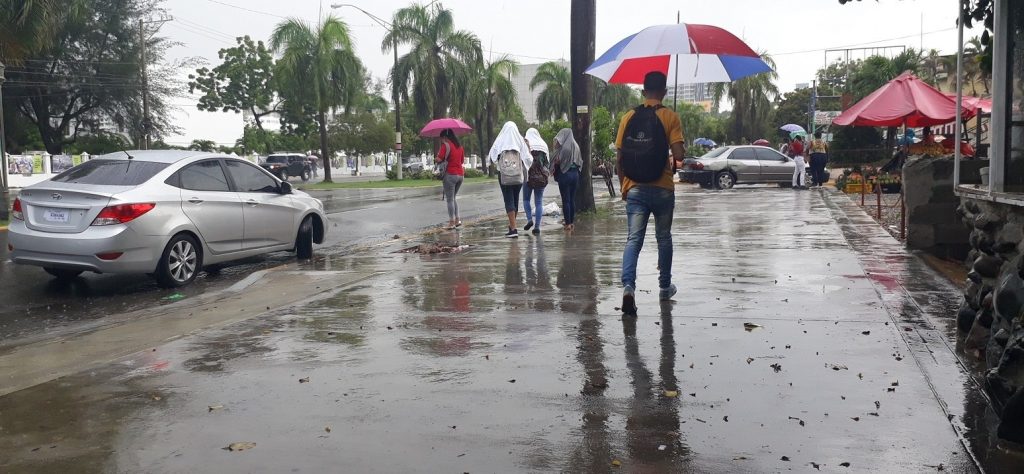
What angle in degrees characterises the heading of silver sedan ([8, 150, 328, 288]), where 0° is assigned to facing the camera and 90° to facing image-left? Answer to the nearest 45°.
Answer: approximately 225°

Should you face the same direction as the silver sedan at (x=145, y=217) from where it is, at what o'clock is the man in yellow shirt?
The man in yellow shirt is roughly at 3 o'clock from the silver sedan.

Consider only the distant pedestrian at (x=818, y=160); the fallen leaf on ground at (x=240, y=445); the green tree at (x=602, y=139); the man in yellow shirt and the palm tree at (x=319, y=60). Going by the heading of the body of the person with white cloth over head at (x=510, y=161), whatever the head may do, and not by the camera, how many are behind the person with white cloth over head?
2

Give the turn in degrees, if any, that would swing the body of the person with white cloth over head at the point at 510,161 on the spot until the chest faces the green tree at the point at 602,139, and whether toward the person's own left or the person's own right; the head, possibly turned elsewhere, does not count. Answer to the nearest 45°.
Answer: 0° — they already face it

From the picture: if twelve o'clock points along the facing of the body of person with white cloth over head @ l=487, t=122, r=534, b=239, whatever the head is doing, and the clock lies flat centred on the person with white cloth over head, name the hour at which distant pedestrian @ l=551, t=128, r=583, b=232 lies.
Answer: The distant pedestrian is roughly at 2 o'clock from the person with white cloth over head.

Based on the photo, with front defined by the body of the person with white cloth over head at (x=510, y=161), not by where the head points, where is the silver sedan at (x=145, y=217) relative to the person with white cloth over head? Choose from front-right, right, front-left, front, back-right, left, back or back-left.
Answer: back-left

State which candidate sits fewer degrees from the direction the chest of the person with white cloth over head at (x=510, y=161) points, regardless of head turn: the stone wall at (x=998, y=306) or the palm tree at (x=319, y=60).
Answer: the palm tree

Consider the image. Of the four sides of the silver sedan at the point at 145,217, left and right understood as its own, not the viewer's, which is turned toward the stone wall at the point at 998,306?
right

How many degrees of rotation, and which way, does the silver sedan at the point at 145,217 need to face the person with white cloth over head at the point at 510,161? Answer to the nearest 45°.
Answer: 0° — it already faces them

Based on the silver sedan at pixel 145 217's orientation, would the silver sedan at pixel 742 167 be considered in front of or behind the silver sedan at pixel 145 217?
in front

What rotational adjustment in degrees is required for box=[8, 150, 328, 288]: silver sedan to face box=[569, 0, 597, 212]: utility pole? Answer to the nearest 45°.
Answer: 0° — it already faces it

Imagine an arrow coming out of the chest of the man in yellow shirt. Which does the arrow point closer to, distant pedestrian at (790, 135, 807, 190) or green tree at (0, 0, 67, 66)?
the distant pedestrian

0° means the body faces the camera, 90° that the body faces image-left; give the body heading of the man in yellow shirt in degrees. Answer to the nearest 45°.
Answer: approximately 180°

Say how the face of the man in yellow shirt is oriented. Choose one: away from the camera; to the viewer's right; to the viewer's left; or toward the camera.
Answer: away from the camera

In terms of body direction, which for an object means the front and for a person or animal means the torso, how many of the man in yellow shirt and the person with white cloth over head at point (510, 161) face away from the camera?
2

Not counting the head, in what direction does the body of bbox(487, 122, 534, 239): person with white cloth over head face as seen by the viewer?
away from the camera
